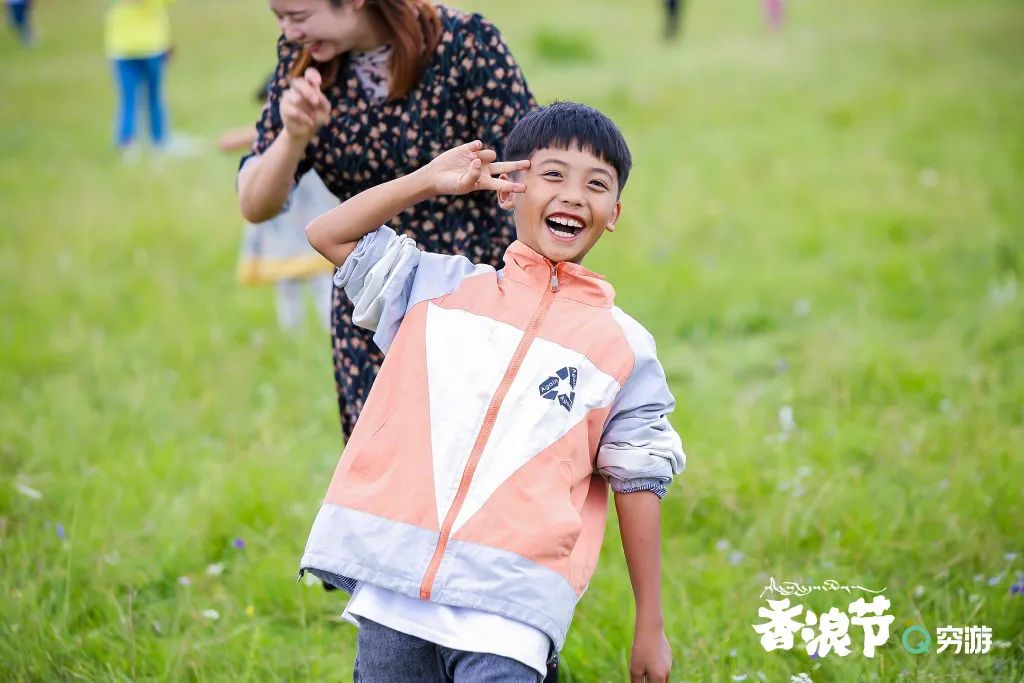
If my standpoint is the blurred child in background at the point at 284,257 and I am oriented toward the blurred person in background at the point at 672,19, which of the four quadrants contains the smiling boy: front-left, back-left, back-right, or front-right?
back-right

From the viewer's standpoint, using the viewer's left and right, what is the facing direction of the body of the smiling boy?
facing the viewer

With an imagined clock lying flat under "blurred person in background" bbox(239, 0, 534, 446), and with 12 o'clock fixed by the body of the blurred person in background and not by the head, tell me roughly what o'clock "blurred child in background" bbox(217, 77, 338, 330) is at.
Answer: The blurred child in background is roughly at 4 o'clock from the blurred person in background.

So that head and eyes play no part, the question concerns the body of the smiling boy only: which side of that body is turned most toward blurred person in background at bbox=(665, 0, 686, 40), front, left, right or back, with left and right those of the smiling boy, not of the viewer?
back

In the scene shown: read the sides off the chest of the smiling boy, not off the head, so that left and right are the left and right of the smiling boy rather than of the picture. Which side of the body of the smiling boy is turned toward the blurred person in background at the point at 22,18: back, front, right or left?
back

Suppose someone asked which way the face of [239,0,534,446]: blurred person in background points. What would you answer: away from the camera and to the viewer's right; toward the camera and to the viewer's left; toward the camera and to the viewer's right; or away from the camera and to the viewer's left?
toward the camera and to the viewer's left

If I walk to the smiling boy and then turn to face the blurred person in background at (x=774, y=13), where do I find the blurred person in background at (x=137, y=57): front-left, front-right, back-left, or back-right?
front-left

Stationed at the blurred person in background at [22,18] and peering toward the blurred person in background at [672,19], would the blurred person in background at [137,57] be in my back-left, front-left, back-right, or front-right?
front-right

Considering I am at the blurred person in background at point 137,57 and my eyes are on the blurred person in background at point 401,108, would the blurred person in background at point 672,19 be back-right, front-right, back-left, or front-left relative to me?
back-left

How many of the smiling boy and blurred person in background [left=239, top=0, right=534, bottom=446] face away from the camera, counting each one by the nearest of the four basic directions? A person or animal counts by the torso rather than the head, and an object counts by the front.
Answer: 0

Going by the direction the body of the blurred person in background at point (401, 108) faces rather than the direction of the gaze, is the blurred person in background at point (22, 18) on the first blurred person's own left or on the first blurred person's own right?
on the first blurred person's own right

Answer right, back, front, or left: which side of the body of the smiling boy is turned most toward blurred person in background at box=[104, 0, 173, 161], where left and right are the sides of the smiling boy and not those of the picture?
back

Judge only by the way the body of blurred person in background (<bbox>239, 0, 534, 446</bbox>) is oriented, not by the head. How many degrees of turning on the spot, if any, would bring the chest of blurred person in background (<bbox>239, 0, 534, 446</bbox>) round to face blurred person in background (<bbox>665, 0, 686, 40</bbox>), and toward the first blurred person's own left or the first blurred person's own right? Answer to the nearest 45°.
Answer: approximately 135° to the first blurred person's own right
